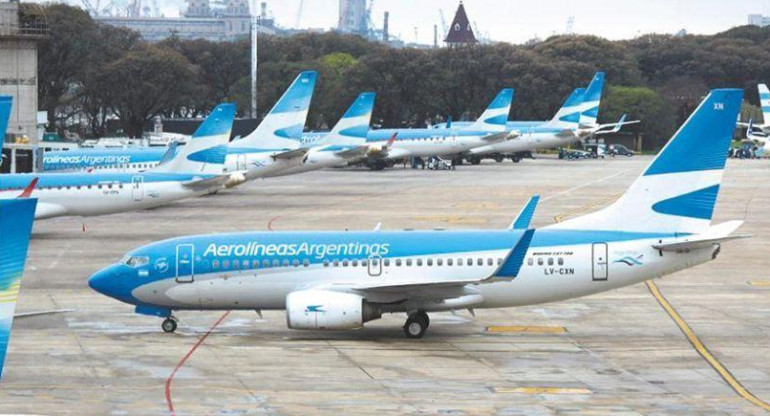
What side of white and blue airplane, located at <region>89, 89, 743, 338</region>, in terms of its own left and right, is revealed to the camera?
left
